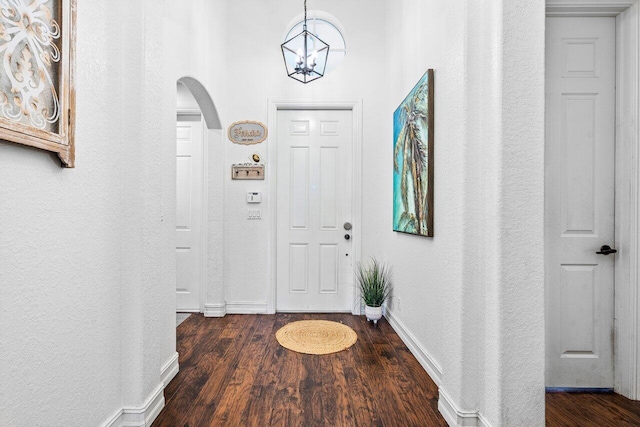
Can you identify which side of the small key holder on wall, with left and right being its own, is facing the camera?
front

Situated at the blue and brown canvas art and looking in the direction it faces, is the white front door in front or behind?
in front

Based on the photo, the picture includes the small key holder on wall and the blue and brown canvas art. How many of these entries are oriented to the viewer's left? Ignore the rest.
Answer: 1

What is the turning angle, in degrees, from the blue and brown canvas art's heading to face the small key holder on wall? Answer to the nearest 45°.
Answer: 0° — it already faces it

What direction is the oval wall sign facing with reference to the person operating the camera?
facing the viewer

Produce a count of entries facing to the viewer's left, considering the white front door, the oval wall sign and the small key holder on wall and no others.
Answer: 0

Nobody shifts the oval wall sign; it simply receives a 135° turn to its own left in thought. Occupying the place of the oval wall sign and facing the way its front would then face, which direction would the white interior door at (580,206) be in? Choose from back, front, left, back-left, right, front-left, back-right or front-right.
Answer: right

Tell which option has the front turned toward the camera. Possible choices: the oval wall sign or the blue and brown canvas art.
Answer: the oval wall sign

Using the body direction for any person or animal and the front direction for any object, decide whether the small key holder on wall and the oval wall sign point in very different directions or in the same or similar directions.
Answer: same or similar directions

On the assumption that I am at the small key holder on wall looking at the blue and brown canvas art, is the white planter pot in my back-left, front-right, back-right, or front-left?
front-left

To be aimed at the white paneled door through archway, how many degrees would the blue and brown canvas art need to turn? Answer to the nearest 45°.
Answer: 0° — it already faces it

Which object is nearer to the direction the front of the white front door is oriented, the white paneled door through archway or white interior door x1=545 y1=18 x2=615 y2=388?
the white interior door

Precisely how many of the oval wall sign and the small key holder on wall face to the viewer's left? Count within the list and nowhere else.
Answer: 0

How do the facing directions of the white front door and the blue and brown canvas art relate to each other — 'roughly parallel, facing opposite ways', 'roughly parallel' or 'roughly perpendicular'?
roughly perpendicular

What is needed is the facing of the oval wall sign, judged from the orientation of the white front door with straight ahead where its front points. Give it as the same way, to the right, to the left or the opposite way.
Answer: the same way

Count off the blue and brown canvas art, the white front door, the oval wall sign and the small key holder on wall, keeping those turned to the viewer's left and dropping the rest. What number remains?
1

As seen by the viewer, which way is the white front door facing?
toward the camera

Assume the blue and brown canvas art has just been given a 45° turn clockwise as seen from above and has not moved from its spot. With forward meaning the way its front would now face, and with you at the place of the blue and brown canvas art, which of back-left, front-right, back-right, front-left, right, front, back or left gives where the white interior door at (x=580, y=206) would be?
back-right

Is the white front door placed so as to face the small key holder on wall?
no

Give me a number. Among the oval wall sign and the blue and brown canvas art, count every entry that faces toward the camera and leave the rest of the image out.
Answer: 1

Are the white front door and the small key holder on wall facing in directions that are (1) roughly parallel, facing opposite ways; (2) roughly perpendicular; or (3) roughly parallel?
roughly parallel
